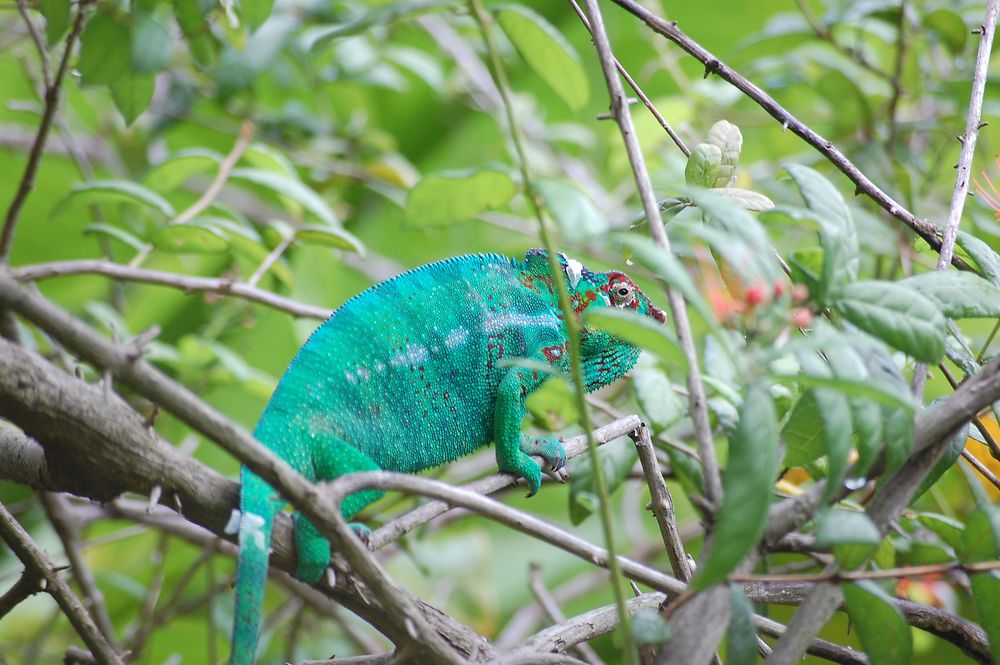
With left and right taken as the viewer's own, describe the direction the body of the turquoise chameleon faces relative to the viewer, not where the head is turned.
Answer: facing to the right of the viewer

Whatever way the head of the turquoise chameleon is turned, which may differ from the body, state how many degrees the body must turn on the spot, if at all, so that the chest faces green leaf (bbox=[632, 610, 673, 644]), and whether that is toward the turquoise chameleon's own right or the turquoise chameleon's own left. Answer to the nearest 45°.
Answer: approximately 90° to the turquoise chameleon's own right

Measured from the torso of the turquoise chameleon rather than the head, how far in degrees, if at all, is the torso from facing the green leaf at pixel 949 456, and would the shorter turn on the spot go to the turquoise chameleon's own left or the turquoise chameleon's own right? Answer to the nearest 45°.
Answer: approximately 45° to the turquoise chameleon's own right
